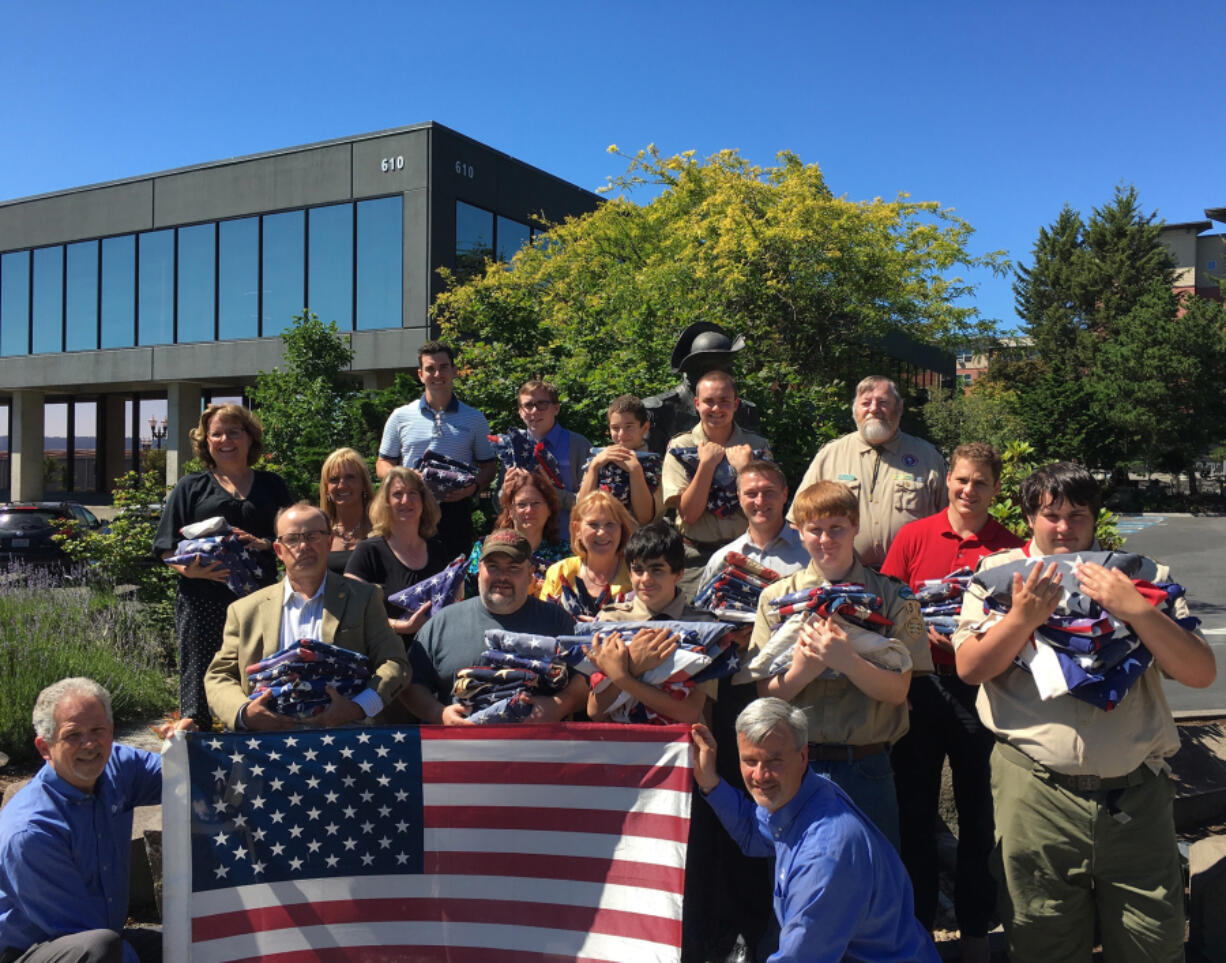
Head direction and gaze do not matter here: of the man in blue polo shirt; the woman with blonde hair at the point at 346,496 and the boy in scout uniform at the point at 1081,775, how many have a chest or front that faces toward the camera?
3

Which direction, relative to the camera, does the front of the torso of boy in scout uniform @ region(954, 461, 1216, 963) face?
toward the camera

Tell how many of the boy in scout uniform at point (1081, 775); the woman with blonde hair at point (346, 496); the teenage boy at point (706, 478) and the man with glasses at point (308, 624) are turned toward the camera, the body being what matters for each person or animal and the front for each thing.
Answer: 4

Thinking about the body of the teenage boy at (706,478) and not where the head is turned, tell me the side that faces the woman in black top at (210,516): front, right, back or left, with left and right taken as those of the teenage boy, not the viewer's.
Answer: right

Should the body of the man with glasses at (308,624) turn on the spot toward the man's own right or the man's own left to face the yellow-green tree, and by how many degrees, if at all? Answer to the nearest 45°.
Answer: approximately 135° to the man's own left

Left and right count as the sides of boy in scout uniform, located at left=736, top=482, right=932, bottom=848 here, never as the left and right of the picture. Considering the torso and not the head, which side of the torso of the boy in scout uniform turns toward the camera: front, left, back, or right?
front

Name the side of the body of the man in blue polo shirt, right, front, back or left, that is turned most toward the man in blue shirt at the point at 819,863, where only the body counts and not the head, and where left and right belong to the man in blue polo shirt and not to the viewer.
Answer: front

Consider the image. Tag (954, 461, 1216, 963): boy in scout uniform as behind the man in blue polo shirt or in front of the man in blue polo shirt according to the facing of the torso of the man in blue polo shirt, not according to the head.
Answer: in front

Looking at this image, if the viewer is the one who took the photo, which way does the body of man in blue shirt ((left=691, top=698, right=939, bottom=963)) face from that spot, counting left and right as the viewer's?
facing the viewer and to the left of the viewer

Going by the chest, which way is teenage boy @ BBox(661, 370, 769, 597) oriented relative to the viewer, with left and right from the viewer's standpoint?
facing the viewer

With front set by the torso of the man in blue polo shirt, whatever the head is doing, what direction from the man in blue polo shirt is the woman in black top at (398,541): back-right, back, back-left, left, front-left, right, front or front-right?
front
